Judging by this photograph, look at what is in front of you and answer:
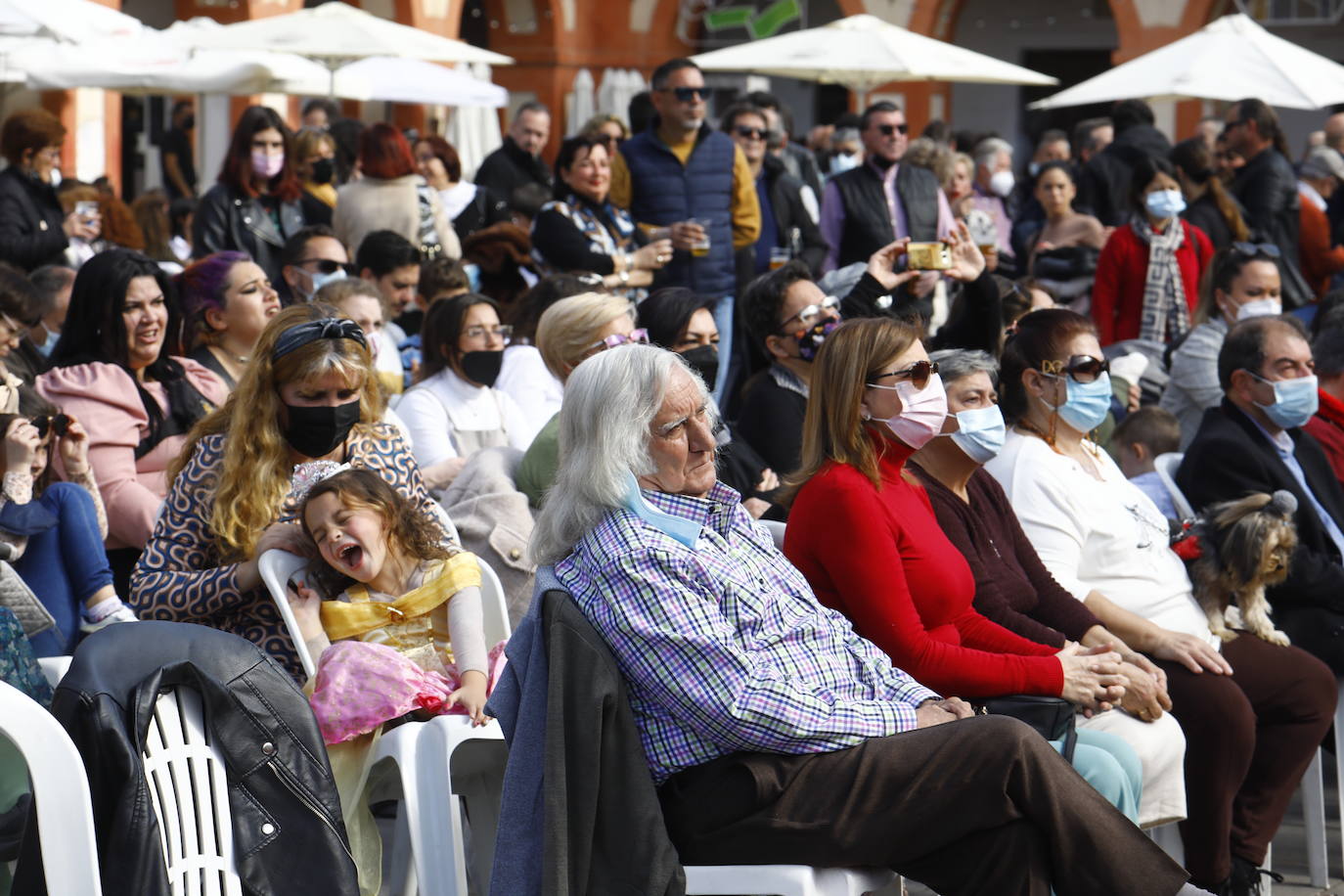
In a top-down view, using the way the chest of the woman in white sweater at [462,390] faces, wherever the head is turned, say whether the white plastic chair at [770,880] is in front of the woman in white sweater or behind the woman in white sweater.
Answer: in front

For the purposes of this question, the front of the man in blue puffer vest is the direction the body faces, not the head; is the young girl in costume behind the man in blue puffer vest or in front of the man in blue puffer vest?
in front

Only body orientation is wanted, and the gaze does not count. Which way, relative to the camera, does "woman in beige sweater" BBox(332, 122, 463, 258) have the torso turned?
away from the camera

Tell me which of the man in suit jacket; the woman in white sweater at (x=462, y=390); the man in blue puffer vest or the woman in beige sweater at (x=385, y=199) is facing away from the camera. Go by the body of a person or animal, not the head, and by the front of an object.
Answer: the woman in beige sweater at (x=385, y=199)

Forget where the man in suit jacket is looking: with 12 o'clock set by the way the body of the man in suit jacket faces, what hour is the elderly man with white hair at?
The elderly man with white hair is roughly at 2 o'clock from the man in suit jacket.

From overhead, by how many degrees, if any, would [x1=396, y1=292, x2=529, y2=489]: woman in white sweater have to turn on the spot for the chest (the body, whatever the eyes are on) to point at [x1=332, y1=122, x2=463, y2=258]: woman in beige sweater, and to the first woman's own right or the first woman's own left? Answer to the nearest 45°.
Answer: approximately 135° to the first woman's own left

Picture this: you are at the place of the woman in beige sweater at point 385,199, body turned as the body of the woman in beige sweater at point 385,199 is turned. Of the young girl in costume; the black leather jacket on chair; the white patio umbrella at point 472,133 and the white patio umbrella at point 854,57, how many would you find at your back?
2

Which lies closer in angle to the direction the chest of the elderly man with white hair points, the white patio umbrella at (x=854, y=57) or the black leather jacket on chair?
the white patio umbrella

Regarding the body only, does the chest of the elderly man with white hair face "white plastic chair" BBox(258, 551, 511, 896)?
no

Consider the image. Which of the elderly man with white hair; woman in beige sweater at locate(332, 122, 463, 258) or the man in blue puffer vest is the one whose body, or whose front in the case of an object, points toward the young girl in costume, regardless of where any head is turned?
the man in blue puffer vest

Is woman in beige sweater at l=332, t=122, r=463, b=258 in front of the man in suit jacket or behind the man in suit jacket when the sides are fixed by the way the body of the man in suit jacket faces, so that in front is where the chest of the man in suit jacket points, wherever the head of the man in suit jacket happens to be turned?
behind

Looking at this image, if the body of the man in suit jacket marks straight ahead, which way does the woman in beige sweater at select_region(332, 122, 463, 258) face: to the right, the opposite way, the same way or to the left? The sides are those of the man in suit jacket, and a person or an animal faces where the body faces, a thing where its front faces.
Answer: the opposite way

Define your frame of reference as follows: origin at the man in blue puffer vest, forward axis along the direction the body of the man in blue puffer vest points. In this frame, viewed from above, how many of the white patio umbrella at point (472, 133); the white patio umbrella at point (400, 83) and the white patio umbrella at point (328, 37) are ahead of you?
0

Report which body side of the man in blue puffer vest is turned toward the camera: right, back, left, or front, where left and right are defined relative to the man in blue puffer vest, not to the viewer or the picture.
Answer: front

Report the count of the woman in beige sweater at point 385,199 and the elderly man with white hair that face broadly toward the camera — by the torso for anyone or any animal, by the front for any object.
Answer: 0

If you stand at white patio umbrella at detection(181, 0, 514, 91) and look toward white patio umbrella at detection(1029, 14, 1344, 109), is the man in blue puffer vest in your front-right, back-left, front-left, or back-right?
front-right

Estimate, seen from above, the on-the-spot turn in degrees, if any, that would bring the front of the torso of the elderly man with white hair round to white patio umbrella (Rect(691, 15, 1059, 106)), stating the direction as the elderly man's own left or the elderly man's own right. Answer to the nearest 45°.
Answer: approximately 90° to the elderly man's own left
